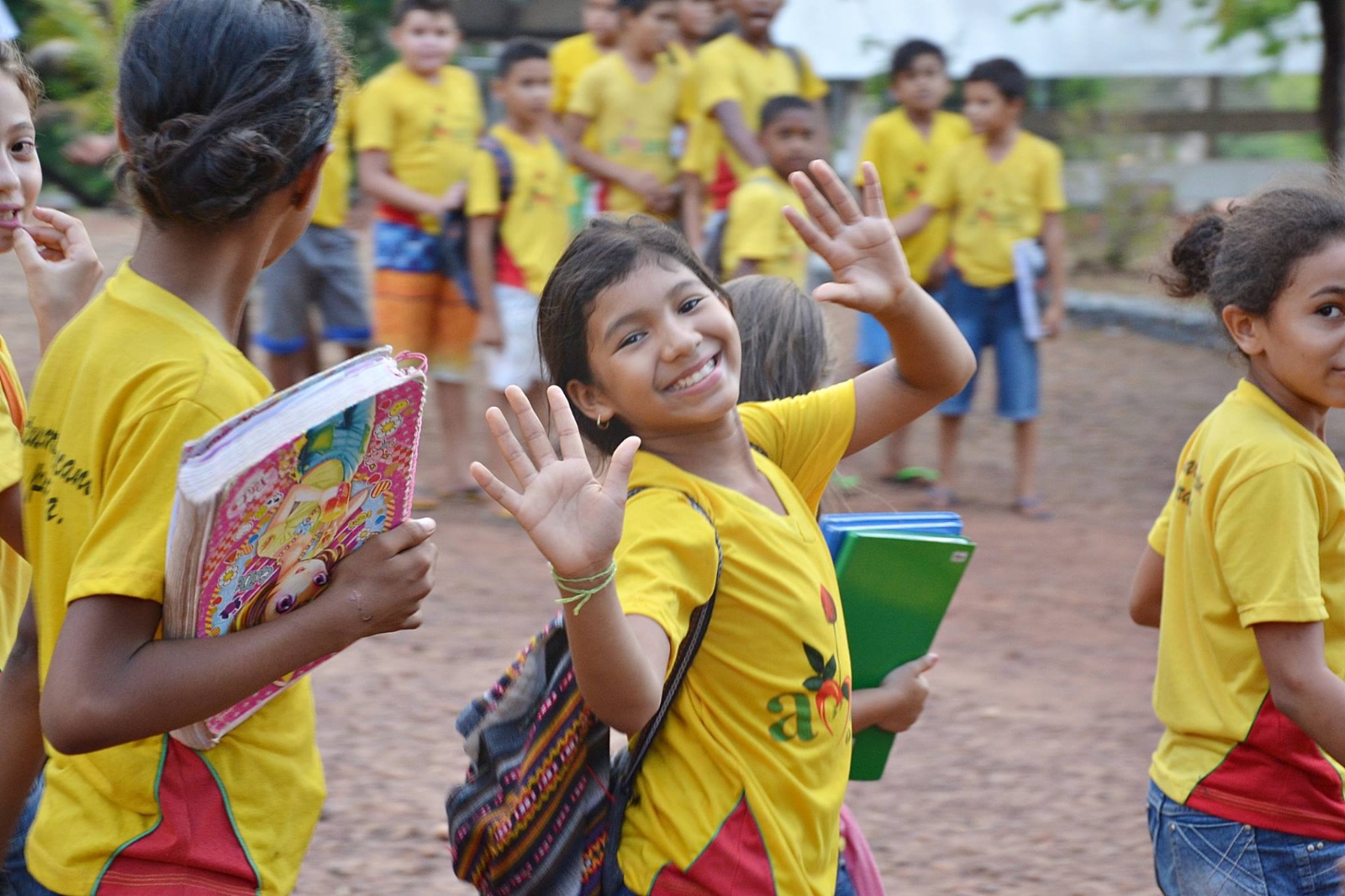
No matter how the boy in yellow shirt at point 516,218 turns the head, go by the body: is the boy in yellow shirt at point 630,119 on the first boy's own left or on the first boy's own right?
on the first boy's own left

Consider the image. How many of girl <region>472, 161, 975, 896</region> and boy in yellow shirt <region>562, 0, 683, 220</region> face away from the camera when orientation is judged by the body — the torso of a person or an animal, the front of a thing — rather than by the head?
0

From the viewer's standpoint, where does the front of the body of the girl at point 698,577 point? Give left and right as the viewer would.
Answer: facing the viewer and to the right of the viewer

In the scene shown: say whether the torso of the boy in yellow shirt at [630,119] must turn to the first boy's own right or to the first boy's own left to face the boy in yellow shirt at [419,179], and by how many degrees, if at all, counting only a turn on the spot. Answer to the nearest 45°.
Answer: approximately 135° to the first boy's own right

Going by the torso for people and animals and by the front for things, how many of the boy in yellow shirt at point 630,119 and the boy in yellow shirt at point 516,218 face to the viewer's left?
0

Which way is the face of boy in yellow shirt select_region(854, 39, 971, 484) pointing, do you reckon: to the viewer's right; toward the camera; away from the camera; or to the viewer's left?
toward the camera

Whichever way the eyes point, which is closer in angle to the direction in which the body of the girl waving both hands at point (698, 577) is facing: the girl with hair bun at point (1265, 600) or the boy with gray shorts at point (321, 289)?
the girl with hair bun

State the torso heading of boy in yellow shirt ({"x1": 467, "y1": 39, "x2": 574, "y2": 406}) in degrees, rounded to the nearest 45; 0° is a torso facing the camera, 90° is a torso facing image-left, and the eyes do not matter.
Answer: approximately 315°

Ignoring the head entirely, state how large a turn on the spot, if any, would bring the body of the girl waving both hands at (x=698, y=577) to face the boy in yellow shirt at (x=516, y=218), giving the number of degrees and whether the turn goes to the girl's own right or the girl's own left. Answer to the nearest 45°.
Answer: approximately 135° to the girl's own left

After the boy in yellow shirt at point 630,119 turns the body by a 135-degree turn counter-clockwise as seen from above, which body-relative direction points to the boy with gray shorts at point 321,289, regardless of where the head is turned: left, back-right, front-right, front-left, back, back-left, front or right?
left

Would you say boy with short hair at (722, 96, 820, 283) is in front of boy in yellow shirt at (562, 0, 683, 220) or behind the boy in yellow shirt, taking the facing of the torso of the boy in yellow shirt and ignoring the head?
in front

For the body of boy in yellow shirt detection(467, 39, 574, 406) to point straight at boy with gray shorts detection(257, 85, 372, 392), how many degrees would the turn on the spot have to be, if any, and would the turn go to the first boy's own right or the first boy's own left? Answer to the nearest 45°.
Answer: approximately 135° to the first boy's own right

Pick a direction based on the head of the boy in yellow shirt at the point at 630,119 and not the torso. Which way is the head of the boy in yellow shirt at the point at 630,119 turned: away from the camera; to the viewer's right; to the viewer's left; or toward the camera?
toward the camera

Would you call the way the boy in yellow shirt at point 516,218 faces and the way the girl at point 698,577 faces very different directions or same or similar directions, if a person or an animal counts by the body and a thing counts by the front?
same or similar directions

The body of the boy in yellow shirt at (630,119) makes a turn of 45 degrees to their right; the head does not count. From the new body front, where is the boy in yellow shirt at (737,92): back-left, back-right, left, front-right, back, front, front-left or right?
left

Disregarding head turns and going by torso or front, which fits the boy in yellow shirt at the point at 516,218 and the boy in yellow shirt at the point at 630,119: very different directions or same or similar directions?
same or similar directions

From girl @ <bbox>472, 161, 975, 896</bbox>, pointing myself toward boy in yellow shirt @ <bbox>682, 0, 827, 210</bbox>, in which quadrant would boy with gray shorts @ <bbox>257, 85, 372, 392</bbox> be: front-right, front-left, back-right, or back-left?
front-left

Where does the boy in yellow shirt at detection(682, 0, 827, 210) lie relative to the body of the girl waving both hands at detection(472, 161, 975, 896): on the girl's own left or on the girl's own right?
on the girl's own left
